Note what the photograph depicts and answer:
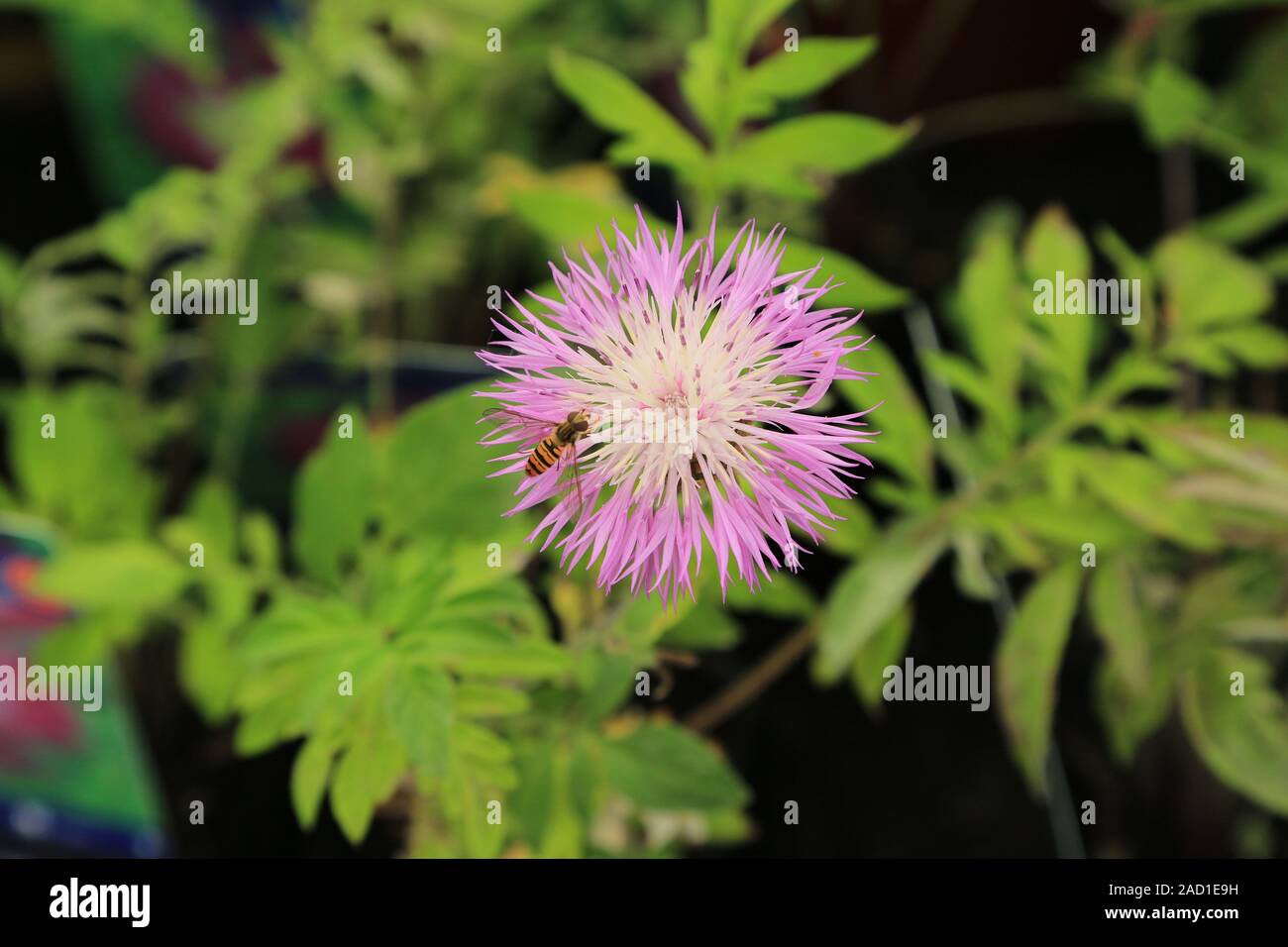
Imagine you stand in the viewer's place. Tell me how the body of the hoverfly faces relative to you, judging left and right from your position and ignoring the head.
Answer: facing away from the viewer and to the right of the viewer
